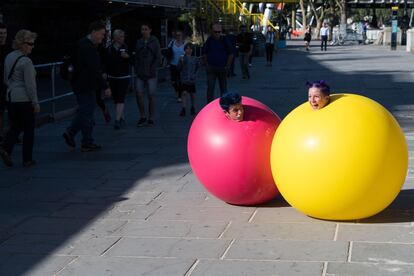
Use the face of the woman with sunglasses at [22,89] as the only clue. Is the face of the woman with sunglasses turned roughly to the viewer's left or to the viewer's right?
to the viewer's right

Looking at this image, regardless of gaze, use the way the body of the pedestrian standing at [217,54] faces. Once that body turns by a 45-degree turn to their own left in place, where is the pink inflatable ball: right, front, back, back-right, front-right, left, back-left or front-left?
front-right

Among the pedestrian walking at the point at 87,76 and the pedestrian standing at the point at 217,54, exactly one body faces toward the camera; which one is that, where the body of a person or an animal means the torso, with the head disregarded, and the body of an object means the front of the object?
the pedestrian standing at the point at 217,54

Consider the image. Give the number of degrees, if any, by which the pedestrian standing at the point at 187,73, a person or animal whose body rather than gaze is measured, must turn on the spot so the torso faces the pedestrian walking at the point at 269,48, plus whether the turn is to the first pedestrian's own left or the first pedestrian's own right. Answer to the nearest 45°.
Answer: approximately 180°

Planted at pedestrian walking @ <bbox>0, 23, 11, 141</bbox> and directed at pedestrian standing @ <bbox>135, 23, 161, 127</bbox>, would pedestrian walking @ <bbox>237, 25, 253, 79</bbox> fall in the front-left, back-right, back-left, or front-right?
front-left

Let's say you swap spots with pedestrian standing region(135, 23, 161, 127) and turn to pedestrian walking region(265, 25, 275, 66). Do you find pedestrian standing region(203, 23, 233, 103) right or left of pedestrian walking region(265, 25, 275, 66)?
right

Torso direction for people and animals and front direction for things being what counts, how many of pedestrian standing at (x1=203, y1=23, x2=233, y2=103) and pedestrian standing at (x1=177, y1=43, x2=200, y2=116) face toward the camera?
2

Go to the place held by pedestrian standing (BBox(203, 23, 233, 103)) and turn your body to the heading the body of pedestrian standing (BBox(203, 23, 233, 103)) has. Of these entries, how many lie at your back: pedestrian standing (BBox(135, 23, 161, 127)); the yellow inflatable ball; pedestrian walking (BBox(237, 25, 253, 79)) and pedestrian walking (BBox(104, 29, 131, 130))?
1

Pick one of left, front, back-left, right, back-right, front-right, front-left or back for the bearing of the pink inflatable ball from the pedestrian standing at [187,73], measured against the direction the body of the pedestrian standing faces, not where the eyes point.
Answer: front

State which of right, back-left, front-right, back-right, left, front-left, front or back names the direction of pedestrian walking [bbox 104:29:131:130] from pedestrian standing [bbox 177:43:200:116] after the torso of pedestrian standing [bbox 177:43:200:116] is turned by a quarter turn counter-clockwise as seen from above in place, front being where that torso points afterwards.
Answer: back-right

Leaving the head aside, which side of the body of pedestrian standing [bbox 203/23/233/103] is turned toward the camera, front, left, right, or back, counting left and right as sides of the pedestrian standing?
front

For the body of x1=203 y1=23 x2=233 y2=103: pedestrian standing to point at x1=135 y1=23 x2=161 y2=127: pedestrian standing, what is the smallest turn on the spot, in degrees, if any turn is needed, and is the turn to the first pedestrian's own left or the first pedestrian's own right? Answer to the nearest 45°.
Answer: approximately 45° to the first pedestrian's own right
